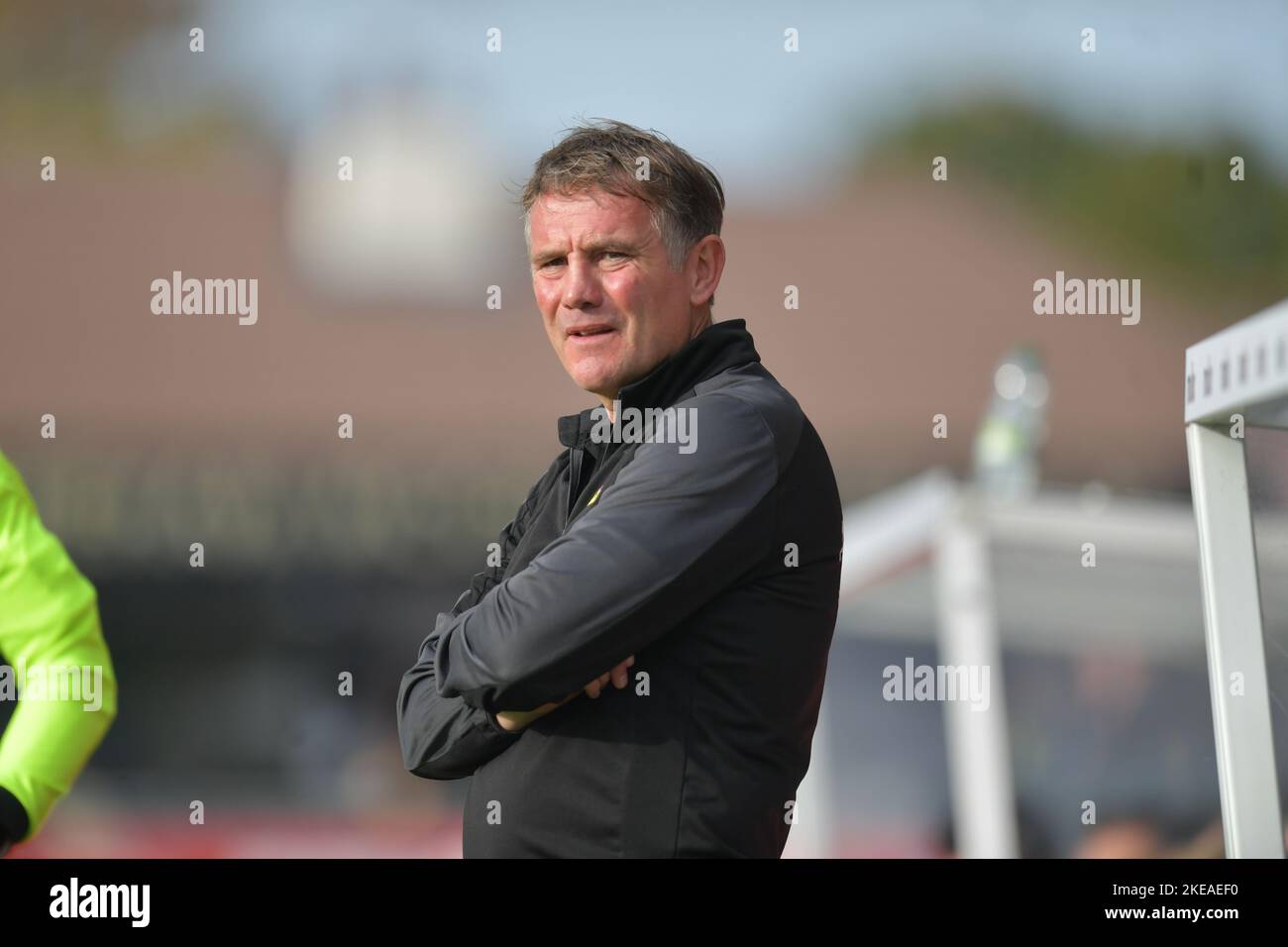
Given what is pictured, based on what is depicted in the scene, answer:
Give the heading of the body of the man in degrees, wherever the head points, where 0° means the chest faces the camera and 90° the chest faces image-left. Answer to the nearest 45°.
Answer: approximately 45°
